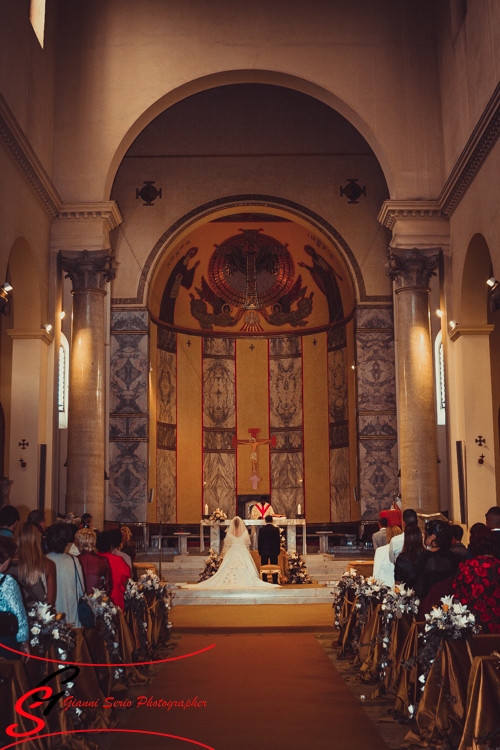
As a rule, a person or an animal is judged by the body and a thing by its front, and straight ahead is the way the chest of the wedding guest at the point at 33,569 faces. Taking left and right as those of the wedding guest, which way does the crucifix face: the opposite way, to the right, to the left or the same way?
the opposite way

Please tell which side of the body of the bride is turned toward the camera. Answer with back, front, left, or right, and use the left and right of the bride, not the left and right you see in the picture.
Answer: back

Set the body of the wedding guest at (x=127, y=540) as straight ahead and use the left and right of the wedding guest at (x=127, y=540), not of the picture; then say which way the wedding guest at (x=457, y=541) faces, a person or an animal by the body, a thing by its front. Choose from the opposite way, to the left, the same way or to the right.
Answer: the same way

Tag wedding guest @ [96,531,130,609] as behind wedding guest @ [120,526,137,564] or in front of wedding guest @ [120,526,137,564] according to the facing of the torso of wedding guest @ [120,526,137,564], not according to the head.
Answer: behind

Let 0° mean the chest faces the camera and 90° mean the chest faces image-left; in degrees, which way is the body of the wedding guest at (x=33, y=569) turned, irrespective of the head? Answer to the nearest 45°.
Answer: approximately 180°

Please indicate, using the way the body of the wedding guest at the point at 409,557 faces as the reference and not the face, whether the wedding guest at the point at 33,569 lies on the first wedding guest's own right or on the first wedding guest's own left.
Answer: on the first wedding guest's own left

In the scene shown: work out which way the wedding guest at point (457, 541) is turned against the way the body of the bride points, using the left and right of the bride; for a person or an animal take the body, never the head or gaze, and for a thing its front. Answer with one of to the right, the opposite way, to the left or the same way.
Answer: the same way

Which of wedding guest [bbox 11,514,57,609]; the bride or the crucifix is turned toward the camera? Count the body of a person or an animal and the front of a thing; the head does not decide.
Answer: the crucifix

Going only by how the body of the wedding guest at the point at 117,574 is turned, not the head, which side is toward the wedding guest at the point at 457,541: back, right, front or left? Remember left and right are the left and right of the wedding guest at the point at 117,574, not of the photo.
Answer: right

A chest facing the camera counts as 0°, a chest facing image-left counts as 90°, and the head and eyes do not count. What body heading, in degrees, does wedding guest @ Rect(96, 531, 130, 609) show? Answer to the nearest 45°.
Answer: approximately 180°

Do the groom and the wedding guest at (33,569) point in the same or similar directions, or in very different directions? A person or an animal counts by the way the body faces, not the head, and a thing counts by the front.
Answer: same or similar directions

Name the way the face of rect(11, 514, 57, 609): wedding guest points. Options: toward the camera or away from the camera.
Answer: away from the camera

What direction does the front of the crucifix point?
toward the camera

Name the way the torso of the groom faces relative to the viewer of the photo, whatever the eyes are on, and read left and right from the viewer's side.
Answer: facing away from the viewer

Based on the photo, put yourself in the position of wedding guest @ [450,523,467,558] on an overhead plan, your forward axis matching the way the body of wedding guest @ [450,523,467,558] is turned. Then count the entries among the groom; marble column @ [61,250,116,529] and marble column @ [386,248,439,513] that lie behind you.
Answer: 0

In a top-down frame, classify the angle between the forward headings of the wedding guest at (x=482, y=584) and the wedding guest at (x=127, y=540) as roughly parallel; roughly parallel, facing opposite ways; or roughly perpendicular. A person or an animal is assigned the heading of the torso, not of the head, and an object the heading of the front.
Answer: roughly parallel

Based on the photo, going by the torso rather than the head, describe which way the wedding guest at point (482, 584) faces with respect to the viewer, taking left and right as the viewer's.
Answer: facing away from the viewer

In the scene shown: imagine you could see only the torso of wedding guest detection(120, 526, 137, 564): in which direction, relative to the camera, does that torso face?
away from the camera

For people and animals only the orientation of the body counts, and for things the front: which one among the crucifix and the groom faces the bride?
the crucifix

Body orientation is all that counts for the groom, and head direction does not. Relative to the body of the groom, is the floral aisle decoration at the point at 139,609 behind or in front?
behind

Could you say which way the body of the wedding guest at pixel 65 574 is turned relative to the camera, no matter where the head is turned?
away from the camera

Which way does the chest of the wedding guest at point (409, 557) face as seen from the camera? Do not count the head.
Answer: away from the camera
